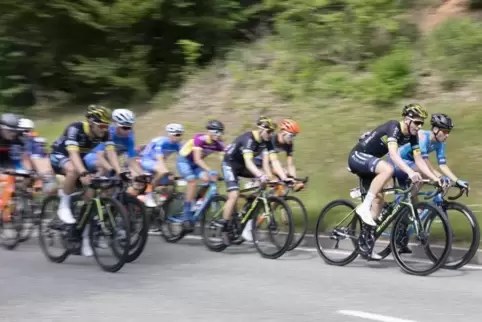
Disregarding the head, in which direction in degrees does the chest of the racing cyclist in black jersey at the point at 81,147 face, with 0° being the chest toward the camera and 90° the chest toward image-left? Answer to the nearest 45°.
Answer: approximately 315°

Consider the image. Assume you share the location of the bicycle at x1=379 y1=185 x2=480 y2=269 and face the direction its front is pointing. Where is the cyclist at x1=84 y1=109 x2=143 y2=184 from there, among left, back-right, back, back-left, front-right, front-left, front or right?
back-right

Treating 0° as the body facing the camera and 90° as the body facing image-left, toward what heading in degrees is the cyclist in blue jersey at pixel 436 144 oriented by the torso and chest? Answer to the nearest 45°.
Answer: approximately 315°

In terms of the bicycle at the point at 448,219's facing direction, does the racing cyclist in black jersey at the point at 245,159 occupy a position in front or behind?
behind

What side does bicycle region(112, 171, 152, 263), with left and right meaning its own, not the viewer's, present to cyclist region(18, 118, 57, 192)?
back
